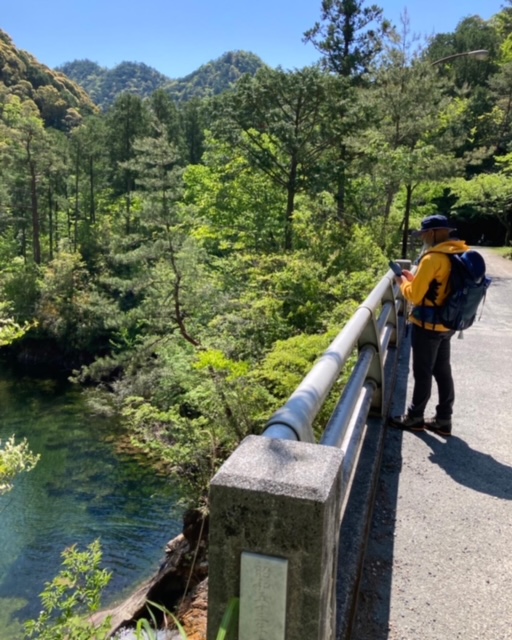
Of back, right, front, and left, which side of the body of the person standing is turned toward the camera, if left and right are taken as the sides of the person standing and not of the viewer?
left

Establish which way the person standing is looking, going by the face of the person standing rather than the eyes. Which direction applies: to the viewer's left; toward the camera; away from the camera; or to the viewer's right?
to the viewer's left

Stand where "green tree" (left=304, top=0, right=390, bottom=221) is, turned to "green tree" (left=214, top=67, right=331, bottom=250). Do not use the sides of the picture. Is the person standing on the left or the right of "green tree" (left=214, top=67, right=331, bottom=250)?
left

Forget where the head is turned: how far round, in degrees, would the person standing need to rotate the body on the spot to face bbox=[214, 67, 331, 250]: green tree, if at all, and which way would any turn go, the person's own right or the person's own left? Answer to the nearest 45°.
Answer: approximately 90° to the person's own right

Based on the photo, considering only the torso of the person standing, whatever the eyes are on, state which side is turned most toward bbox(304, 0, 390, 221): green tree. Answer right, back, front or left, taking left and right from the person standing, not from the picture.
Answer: right
